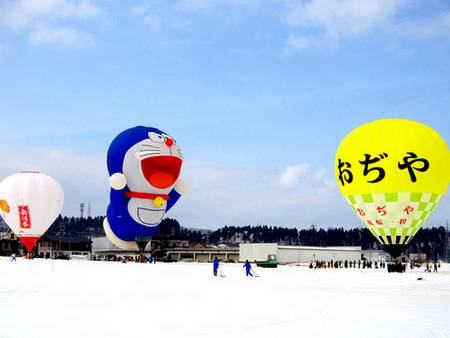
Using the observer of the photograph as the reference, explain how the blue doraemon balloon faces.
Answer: facing the viewer and to the right of the viewer

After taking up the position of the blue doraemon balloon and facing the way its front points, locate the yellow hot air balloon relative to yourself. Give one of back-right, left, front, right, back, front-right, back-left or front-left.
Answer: front

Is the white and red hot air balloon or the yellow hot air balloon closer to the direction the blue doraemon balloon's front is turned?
the yellow hot air balloon

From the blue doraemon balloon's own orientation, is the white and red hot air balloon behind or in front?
behind
